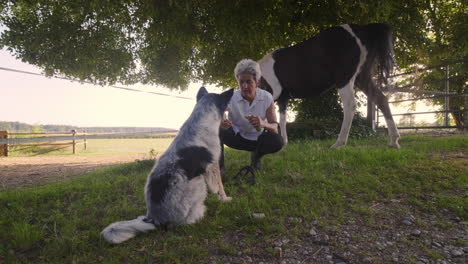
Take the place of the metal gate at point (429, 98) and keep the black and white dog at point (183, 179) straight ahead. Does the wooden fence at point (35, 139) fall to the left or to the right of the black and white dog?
right

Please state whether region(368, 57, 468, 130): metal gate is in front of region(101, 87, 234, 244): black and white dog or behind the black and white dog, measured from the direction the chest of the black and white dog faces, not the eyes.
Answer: in front

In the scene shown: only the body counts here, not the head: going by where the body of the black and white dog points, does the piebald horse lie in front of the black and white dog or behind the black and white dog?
in front

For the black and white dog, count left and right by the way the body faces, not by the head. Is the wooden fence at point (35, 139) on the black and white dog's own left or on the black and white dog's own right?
on the black and white dog's own left

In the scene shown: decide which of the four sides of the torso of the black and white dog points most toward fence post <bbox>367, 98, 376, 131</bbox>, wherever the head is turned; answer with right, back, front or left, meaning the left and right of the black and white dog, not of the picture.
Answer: front

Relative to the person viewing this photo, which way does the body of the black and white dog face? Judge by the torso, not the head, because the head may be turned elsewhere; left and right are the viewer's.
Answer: facing away from the viewer and to the right of the viewer

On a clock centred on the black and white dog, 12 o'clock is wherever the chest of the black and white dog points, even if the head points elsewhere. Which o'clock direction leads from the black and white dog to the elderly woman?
The elderly woman is roughly at 12 o'clock from the black and white dog.
